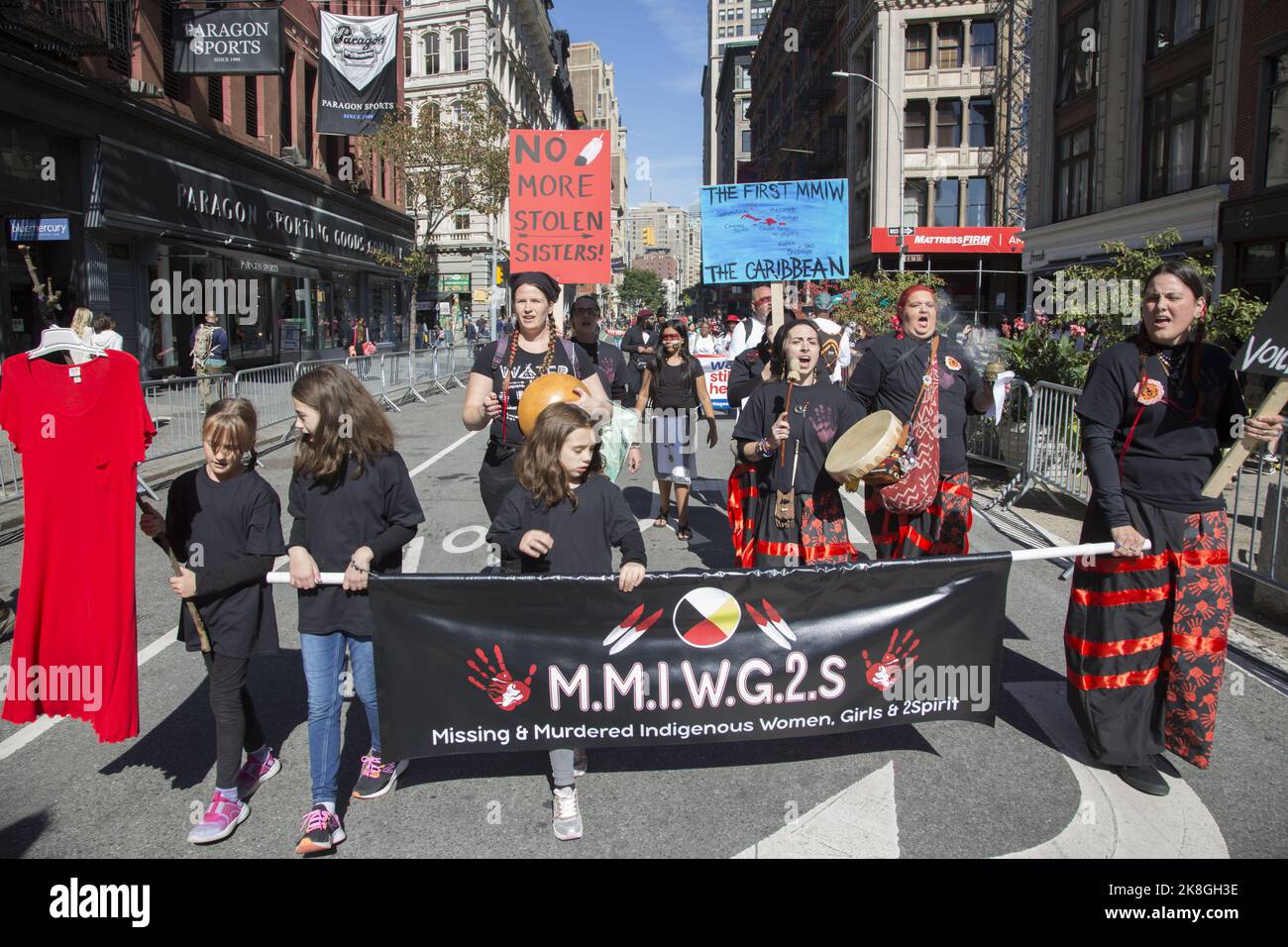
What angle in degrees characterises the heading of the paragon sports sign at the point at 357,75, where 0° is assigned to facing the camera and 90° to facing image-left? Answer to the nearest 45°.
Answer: approximately 0°

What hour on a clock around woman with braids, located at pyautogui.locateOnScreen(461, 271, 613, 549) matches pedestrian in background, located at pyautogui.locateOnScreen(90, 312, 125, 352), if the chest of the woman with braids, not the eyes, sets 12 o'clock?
The pedestrian in background is roughly at 5 o'clock from the woman with braids.

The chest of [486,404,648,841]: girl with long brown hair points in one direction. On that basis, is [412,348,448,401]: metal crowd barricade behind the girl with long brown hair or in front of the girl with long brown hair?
behind

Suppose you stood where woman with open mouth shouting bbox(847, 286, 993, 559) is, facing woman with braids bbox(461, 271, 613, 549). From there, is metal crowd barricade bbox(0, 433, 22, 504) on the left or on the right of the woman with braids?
right

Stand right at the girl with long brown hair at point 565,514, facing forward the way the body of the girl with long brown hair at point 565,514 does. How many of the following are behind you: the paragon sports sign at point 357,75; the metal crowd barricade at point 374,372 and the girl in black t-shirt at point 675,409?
3
